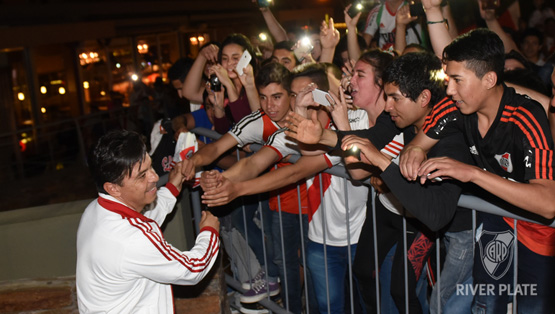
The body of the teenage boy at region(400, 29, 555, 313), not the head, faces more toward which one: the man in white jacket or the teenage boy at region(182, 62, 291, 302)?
the man in white jacket

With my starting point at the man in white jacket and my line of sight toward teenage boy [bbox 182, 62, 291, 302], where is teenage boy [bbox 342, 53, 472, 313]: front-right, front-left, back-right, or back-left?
front-right

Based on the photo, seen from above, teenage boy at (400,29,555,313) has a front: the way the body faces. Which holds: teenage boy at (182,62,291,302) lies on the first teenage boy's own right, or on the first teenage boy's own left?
on the first teenage boy's own right

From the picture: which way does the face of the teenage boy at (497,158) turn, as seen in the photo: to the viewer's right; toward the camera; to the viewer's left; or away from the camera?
to the viewer's left

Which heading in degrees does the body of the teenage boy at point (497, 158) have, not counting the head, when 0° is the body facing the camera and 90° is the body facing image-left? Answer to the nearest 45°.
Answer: approximately 45°
